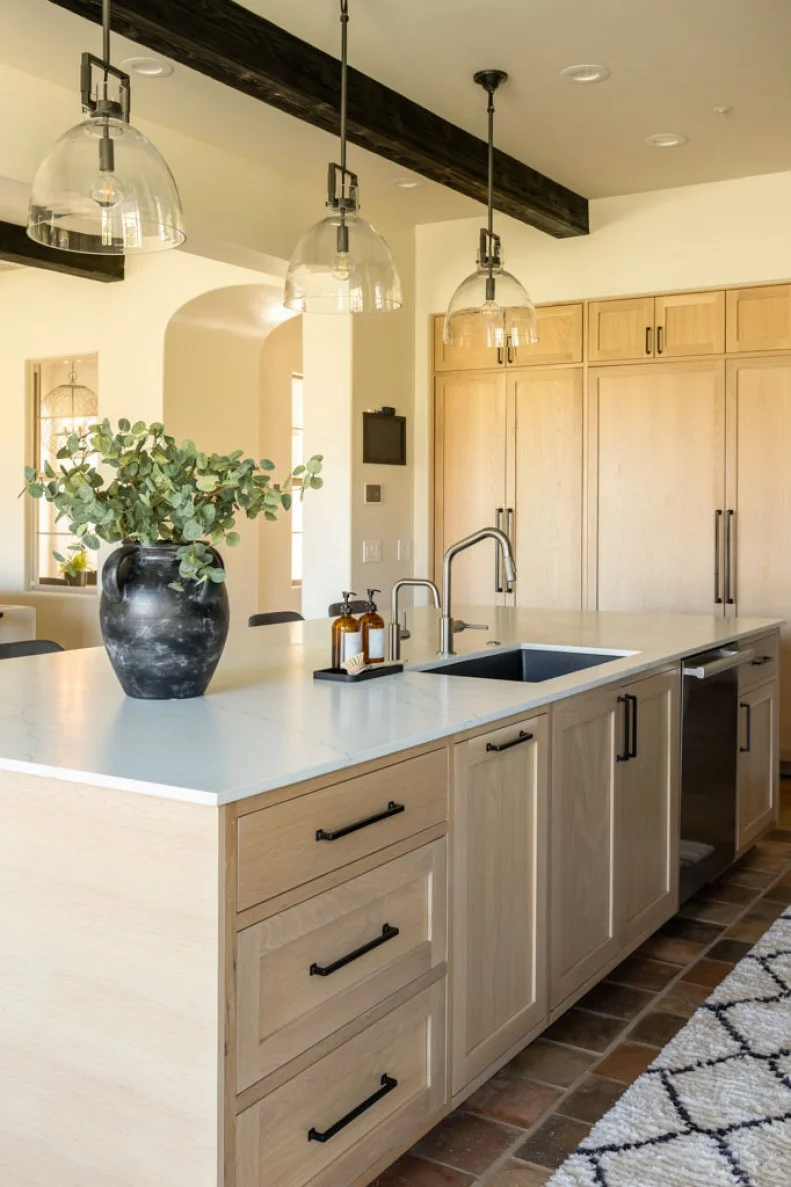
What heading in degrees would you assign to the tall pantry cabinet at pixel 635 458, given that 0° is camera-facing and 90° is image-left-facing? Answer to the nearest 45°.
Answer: approximately 0°

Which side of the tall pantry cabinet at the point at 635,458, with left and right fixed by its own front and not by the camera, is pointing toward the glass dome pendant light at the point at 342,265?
front

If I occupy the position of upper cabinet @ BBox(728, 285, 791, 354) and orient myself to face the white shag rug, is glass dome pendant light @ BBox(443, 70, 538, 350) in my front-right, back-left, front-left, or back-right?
front-right

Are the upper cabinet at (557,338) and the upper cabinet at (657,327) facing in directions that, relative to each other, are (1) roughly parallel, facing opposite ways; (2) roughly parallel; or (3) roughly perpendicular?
roughly parallel

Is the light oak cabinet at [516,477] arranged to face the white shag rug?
yes

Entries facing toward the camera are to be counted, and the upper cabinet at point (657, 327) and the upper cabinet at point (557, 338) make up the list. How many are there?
2

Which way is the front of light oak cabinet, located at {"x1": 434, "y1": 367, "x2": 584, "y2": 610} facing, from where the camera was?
facing the viewer

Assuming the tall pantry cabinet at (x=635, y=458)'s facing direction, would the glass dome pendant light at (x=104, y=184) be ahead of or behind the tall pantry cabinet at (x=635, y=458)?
ahead

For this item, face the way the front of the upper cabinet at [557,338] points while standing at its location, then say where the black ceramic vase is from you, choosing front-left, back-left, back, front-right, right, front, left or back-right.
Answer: front

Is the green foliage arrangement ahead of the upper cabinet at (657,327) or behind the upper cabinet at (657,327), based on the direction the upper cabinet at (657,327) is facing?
ahead
